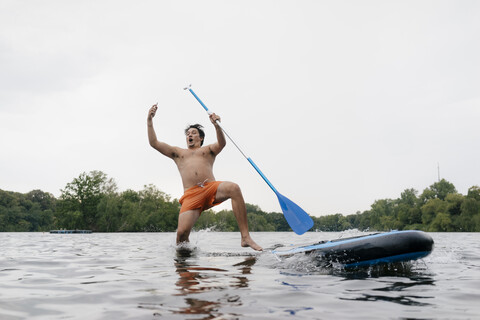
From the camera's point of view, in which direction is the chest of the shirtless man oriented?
toward the camera

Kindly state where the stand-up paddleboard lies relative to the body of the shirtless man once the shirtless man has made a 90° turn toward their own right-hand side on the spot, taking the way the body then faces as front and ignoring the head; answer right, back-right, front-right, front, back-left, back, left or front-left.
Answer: back-left
